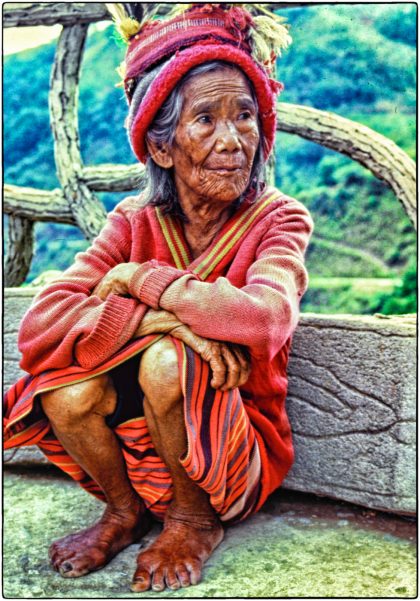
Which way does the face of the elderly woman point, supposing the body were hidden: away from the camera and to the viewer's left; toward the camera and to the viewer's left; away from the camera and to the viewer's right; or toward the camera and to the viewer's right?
toward the camera and to the viewer's right

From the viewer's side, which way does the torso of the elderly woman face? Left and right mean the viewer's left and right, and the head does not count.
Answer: facing the viewer and to the left of the viewer
